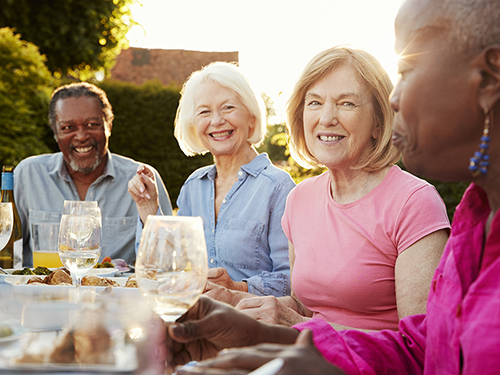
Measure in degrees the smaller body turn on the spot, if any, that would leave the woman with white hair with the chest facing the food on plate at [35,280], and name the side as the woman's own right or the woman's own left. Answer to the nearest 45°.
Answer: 0° — they already face it

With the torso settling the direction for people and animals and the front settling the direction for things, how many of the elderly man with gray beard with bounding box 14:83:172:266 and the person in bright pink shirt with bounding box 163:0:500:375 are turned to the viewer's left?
1

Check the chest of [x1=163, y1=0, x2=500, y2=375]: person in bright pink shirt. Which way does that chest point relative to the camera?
to the viewer's left

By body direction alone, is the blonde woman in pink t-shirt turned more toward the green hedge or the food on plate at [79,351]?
the food on plate

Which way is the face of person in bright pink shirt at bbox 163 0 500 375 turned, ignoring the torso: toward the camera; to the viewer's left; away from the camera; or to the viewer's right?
to the viewer's left

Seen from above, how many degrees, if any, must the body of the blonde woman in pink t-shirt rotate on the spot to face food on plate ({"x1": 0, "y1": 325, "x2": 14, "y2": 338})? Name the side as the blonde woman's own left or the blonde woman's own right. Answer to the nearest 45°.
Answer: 0° — they already face it

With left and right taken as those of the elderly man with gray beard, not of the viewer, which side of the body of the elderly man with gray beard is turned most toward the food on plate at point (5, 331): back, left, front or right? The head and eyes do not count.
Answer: front
